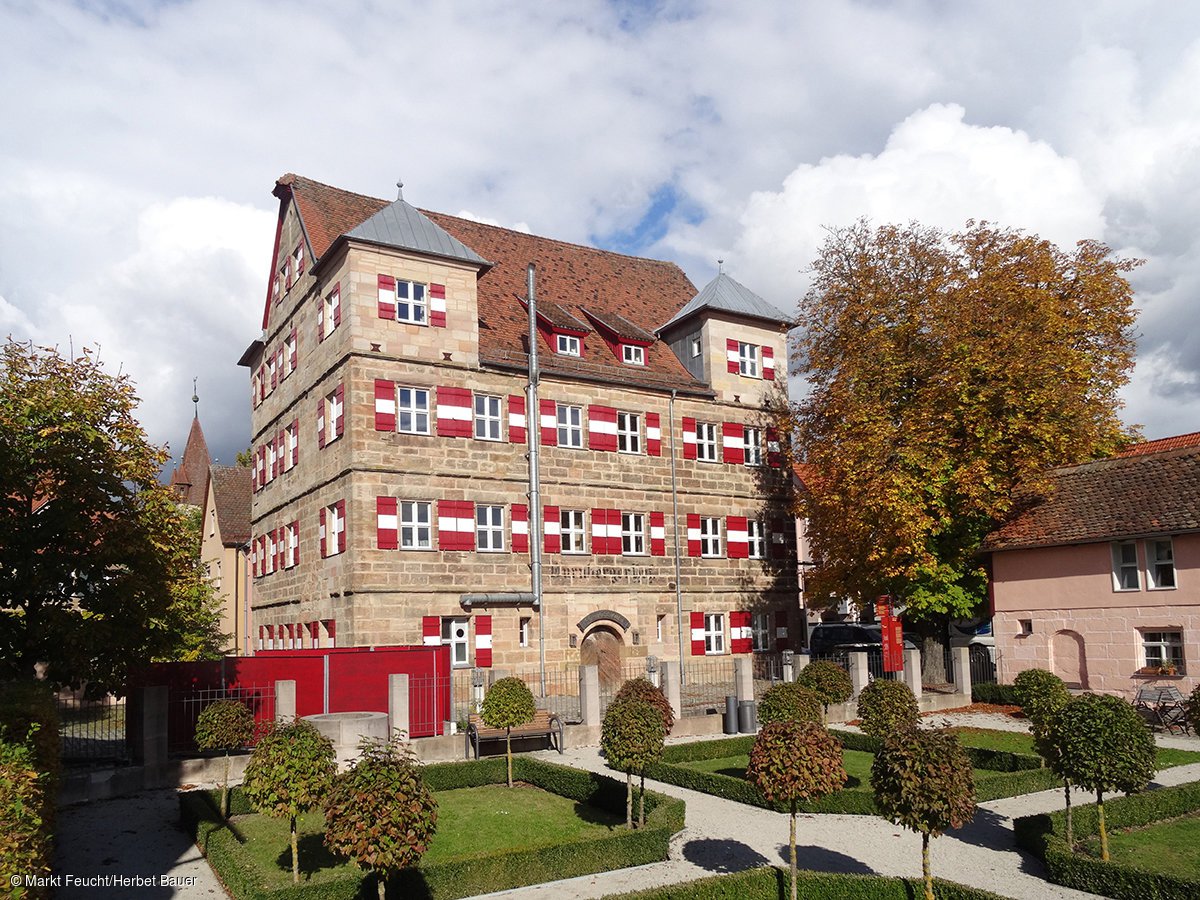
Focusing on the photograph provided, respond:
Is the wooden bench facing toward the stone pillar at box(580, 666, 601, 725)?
no

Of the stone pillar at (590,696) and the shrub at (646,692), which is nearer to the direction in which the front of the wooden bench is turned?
the shrub

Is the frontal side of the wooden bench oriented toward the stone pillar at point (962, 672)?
no

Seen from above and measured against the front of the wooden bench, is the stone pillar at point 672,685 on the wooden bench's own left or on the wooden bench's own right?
on the wooden bench's own left

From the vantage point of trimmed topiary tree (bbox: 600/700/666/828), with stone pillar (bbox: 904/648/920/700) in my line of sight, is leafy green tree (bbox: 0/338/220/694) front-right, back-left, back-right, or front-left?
front-left

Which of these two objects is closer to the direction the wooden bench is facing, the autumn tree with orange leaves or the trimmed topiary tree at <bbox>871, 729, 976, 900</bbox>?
the trimmed topiary tree

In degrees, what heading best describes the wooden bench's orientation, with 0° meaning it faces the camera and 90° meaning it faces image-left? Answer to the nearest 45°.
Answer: approximately 315°

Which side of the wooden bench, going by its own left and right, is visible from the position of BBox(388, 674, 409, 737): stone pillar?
right

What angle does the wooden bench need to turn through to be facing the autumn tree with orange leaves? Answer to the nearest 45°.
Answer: approximately 90° to its left

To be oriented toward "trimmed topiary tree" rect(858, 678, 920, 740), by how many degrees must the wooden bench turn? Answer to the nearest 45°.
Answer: approximately 45° to its left

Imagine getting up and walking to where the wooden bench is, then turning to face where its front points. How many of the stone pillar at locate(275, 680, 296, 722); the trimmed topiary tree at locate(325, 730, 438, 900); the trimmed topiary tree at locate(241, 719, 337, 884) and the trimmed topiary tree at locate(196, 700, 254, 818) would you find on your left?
0

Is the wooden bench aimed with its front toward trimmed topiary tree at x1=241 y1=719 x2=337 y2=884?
no

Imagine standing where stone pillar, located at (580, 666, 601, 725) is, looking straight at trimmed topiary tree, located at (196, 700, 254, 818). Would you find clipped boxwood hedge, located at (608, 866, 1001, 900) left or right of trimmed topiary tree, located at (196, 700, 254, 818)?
left
